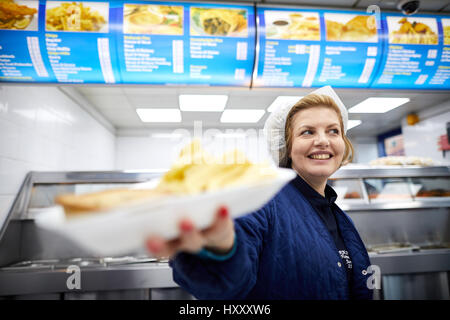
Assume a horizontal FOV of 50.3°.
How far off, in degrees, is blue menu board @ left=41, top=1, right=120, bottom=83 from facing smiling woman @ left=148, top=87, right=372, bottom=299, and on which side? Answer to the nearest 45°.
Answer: approximately 45° to its left

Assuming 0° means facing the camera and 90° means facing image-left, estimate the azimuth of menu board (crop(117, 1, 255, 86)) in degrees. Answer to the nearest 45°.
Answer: approximately 0°

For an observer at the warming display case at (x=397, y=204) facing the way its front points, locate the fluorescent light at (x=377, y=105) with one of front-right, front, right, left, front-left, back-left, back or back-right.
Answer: back

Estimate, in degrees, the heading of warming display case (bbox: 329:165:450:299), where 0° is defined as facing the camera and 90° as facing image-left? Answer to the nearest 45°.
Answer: approximately 0°
